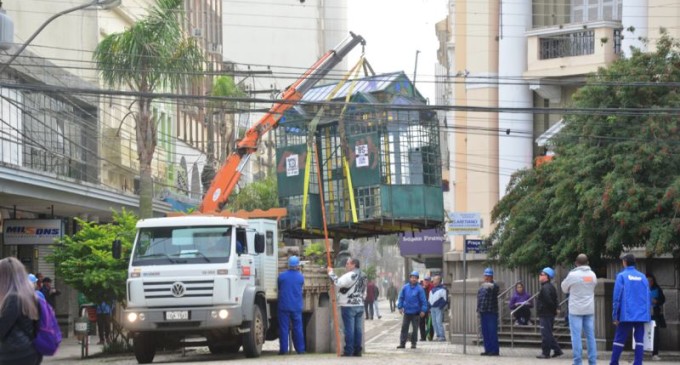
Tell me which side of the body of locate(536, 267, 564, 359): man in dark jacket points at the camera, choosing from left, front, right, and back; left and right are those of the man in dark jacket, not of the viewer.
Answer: left

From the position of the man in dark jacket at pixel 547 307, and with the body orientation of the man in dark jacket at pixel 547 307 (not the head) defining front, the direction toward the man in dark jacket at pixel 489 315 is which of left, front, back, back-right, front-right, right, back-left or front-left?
front-right

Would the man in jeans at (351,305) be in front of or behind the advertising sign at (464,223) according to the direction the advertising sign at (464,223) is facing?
in front

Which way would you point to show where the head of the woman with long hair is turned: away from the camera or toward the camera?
away from the camera

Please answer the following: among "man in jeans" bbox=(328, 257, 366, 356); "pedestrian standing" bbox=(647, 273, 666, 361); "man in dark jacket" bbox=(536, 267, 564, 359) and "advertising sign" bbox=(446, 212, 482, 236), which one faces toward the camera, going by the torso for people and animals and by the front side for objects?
the advertising sign

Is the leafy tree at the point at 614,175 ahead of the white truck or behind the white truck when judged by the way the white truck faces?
behind
